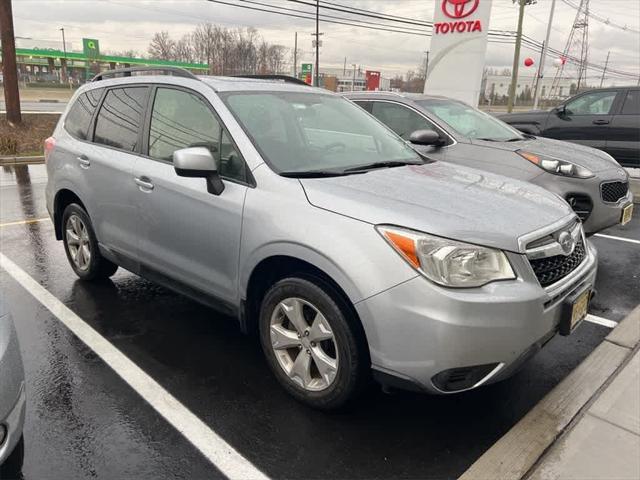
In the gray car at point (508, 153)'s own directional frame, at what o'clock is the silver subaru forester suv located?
The silver subaru forester suv is roughly at 2 o'clock from the gray car.

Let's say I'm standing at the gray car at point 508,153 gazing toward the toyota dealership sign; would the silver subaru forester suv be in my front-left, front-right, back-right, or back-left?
back-left

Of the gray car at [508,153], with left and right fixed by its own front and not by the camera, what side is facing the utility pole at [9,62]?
back

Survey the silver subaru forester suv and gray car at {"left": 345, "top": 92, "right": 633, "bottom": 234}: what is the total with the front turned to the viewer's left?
0

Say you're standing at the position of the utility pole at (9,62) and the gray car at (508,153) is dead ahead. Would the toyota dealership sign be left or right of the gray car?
left

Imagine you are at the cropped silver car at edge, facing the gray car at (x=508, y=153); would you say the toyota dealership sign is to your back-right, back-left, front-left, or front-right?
front-left

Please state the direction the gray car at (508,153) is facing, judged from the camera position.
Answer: facing the viewer and to the right of the viewer

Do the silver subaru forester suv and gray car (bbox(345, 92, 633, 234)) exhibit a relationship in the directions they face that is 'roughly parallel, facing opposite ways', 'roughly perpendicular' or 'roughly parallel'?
roughly parallel

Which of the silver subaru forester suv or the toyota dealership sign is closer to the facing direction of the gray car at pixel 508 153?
the silver subaru forester suv

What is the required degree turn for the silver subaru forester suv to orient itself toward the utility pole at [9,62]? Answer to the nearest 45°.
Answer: approximately 180°

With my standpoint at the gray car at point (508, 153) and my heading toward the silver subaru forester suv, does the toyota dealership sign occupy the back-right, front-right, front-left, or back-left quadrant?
back-right

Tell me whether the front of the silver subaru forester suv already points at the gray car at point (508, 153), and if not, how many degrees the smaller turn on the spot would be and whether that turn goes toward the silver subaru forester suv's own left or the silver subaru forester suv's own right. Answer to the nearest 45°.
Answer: approximately 90° to the silver subaru forester suv's own left
